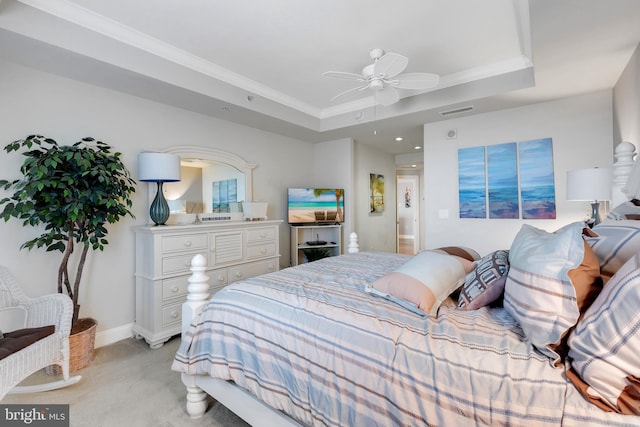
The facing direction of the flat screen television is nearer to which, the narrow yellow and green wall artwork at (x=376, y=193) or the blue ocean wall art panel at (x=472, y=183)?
the blue ocean wall art panel

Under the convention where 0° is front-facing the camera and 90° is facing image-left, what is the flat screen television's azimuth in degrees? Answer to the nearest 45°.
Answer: approximately 0°

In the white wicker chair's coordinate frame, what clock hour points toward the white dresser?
The white dresser is roughly at 10 o'clock from the white wicker chair.

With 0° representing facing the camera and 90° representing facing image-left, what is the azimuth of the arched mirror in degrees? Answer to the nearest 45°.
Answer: approximately 315°

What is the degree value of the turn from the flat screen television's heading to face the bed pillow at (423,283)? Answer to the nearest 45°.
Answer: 0° — it already faces it

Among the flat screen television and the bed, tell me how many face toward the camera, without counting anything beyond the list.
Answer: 1

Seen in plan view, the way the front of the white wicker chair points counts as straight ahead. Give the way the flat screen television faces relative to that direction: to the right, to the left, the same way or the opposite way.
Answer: to the right

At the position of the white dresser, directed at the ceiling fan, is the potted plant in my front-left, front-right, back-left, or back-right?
back-right

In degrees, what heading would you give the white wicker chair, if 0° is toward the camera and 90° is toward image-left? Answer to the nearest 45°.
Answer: approximately 315°

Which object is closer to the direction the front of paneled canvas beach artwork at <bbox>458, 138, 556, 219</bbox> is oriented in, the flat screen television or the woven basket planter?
the woven basket planter

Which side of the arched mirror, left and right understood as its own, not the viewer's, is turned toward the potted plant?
right
